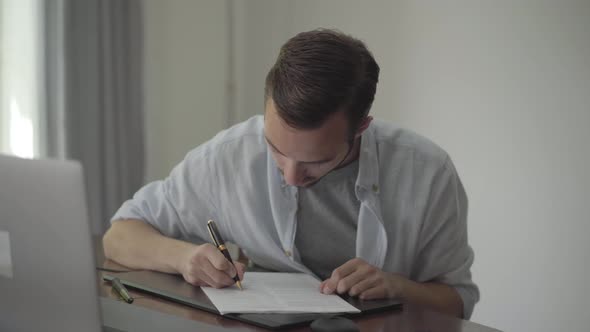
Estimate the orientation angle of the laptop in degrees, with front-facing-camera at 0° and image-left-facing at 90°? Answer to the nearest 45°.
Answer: approximately 180°

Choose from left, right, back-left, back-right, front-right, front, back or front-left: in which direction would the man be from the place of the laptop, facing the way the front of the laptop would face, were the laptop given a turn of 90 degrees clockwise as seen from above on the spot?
front-left
